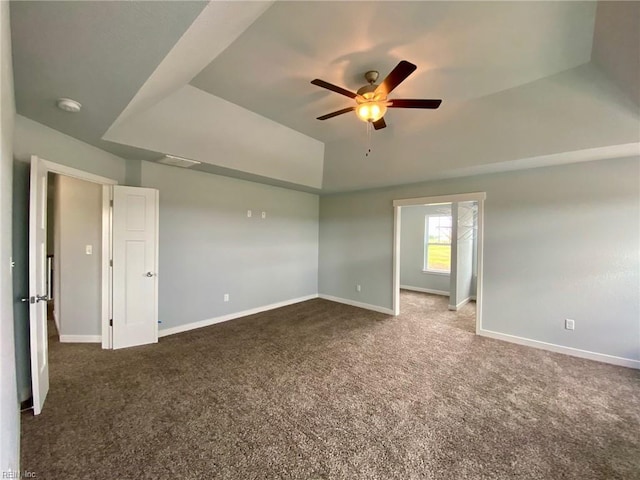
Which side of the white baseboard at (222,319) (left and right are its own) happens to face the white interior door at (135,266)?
right

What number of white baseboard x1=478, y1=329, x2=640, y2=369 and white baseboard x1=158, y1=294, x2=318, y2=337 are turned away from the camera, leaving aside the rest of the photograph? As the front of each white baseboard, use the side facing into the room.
0

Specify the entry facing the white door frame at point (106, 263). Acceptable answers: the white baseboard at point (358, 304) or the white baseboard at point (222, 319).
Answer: the white baseboard at point (358, 304)

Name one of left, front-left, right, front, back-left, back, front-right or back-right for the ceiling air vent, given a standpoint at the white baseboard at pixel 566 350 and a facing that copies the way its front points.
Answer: front

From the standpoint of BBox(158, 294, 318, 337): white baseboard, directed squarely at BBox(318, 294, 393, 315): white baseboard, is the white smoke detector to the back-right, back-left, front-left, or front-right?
back-right

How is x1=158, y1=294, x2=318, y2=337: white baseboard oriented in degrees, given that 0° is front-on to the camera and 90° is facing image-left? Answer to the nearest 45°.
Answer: approximately 315°

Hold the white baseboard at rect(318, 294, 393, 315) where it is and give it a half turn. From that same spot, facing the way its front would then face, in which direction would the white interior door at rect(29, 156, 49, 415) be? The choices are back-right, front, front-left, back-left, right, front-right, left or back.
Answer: back

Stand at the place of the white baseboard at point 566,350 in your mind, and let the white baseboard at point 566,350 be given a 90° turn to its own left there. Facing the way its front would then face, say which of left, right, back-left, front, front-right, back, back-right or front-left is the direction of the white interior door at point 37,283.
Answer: right

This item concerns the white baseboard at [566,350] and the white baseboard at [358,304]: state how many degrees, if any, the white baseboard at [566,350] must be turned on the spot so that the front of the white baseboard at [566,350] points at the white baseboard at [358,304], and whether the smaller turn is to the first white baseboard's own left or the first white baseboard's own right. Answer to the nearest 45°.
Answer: approximately 45° to the first white baseboard's own right

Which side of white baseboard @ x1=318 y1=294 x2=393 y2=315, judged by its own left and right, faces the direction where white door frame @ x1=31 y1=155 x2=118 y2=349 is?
front

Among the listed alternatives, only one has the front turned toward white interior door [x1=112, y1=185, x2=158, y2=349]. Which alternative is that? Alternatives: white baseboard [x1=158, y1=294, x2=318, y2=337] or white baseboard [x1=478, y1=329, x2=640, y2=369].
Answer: white baseboard [x1=478, y1=329, x2=640, y2=369]

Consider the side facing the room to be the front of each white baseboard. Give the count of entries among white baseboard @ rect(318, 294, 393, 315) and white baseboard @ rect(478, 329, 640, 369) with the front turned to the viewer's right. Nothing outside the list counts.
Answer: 0

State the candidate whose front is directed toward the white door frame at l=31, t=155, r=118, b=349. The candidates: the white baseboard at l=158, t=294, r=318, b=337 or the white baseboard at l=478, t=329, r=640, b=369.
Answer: the white baseboard at l=478, t=329, r=640, b=369

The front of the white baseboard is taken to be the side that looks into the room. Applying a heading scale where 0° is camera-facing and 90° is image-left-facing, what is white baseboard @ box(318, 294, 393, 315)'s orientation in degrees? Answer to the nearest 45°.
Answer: approximately 45°

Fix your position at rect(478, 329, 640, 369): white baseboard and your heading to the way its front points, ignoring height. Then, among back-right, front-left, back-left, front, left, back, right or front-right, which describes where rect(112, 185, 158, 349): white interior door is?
front

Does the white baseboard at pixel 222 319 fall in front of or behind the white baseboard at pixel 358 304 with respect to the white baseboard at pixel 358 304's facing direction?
in front
